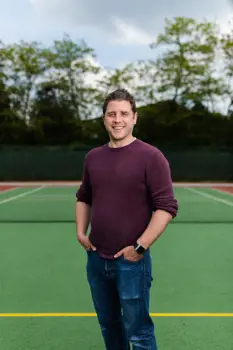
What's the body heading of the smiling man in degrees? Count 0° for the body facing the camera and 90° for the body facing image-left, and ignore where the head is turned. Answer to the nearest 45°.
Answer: approximately 45°

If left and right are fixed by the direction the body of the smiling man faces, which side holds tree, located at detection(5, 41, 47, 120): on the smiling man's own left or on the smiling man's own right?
on the smiling man's own right

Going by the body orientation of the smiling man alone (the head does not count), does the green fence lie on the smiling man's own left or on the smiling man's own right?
on the smiling man's own right
